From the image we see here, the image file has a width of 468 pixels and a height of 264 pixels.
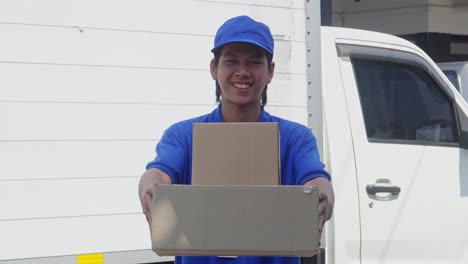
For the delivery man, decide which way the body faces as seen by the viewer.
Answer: toward the camera

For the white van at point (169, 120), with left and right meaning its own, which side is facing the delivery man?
right

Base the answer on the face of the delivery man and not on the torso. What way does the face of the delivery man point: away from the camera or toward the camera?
toward the camera

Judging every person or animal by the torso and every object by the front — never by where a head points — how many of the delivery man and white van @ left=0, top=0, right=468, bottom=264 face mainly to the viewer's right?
1

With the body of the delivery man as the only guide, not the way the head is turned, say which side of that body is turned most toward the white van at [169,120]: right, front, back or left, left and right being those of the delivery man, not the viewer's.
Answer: back

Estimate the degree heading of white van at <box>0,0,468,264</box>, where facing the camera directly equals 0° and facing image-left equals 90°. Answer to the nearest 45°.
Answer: approximately 270°

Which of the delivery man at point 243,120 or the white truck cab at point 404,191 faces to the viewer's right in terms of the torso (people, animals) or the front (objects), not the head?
the white truck cab

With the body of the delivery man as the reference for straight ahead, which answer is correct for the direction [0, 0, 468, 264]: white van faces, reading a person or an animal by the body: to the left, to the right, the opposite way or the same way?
to the left

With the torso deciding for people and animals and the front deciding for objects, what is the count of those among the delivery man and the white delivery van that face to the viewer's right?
1

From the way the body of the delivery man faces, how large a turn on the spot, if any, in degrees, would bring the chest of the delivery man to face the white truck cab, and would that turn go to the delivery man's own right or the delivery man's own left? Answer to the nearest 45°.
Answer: approximately 135° to the delivery man's own left

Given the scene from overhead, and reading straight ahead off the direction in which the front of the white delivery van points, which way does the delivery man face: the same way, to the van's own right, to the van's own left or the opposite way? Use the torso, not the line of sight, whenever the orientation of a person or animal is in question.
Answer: to the right
